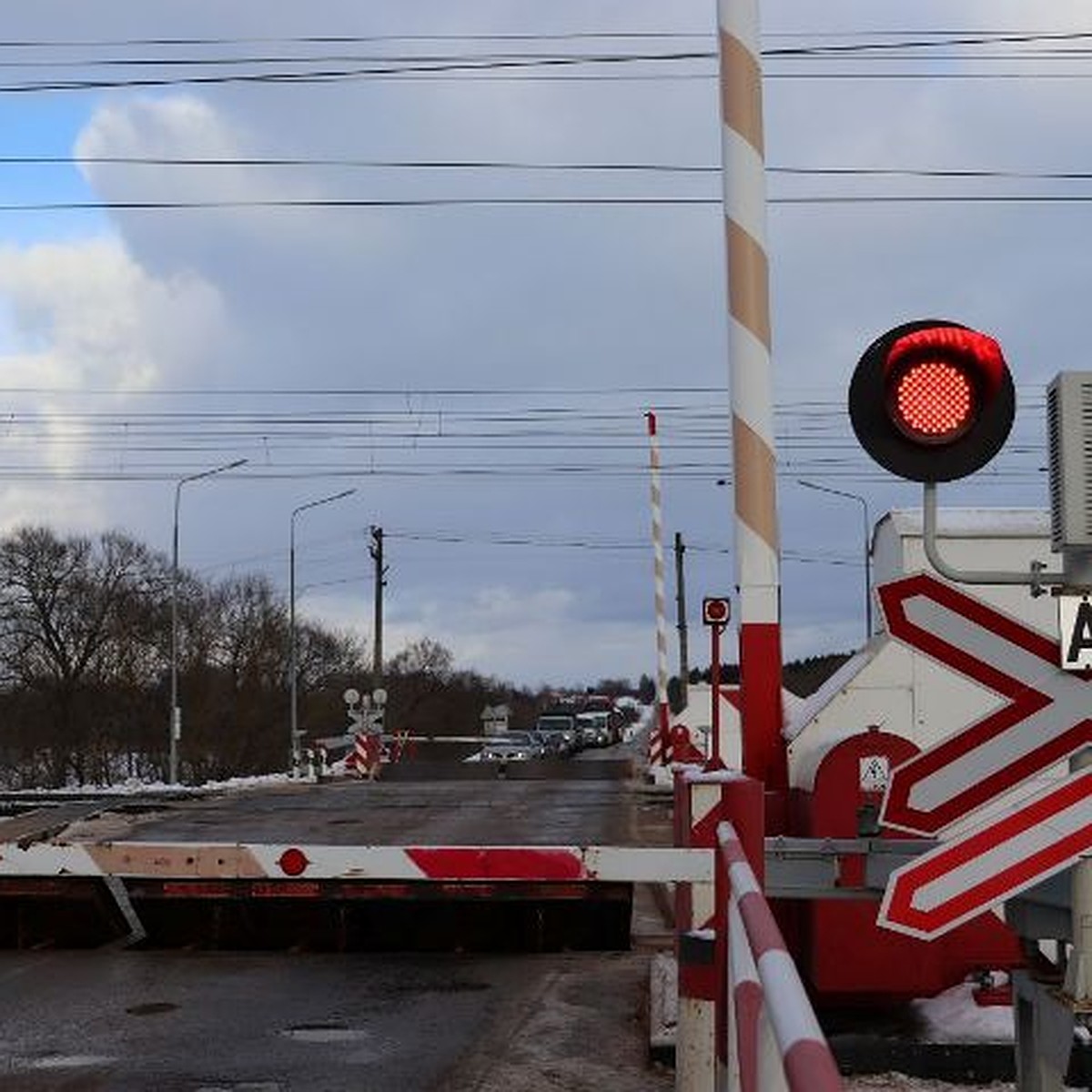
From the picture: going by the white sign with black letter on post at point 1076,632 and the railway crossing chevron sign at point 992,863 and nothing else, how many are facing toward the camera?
2

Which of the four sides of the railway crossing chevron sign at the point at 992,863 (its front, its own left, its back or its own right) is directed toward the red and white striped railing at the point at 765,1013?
front

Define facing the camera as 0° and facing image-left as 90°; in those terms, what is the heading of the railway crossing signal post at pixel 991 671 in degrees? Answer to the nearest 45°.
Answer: approximately 0°

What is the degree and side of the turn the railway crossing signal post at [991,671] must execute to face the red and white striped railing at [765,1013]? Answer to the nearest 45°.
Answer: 0° — it already faces it

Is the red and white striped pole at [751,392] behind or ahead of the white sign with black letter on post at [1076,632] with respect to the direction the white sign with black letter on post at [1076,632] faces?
behind

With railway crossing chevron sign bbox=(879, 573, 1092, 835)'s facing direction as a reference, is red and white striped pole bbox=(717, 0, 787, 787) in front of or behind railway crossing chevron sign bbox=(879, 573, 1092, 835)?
behind
